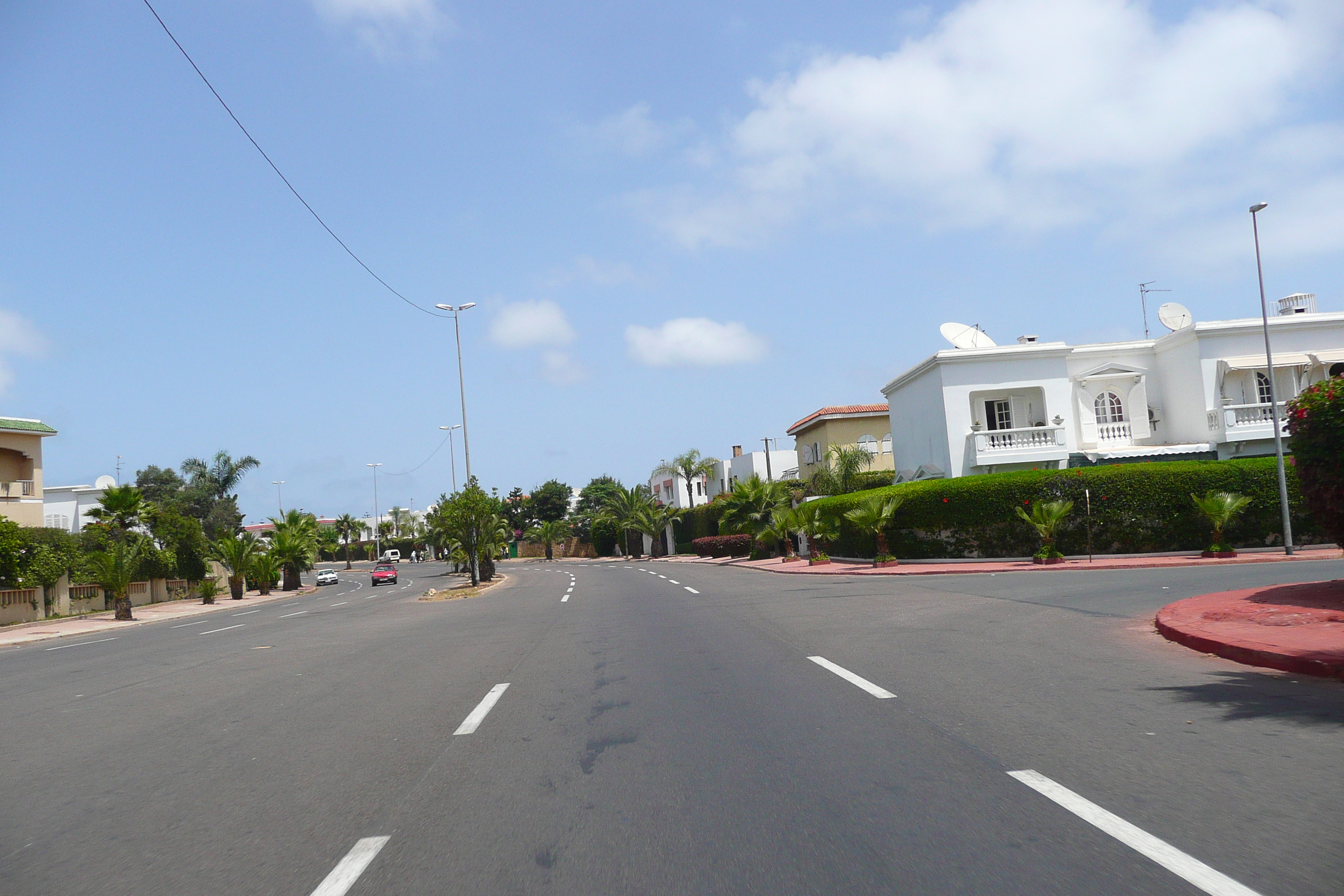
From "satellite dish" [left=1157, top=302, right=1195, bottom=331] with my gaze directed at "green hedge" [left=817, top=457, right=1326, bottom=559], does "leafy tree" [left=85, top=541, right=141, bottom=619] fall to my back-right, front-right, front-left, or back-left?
front-right

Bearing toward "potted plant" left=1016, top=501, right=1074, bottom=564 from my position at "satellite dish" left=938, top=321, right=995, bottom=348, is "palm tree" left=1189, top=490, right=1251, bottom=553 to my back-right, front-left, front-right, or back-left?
front-left

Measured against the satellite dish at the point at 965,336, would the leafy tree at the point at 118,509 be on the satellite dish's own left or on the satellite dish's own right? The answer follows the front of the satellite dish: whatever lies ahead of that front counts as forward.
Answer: on the satellite dish's own right

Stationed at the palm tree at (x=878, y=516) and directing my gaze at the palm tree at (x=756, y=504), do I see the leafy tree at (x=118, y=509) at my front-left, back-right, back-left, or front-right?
front-left

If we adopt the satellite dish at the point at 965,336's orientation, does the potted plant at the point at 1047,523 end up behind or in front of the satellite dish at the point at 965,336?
in front

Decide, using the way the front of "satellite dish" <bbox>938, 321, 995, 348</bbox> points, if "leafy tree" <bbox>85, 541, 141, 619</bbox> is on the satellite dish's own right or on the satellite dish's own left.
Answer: on the satellite dish's own right
